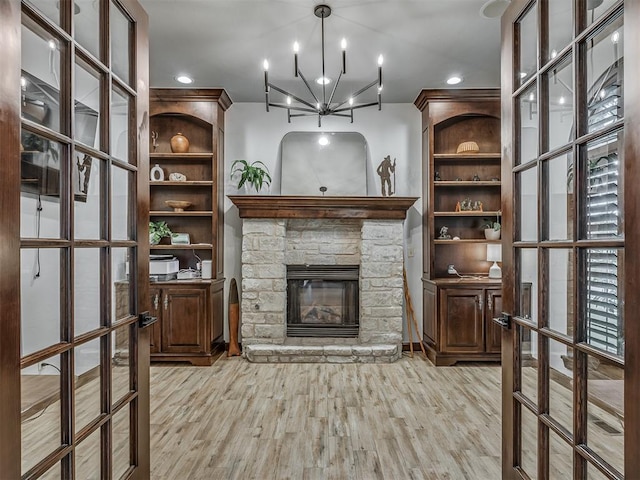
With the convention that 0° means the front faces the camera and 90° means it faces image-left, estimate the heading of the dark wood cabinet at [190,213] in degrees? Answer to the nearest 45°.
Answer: approximately 0°

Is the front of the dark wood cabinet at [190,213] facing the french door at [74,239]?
yes

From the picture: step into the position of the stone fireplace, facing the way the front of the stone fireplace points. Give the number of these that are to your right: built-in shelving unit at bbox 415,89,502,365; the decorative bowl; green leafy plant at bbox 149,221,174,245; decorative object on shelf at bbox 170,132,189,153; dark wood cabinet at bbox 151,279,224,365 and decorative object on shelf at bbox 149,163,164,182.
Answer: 5

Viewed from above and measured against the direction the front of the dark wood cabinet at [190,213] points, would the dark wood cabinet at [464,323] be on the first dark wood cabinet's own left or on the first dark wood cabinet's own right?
on the first dark wood cabinet's own left

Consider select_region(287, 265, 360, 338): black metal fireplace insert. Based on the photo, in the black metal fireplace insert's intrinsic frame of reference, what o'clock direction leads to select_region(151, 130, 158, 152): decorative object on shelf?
The decorative object on shelf is roughly at 3 o'clock from the black metal fireplace insert.

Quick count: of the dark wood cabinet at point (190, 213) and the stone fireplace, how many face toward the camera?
2
